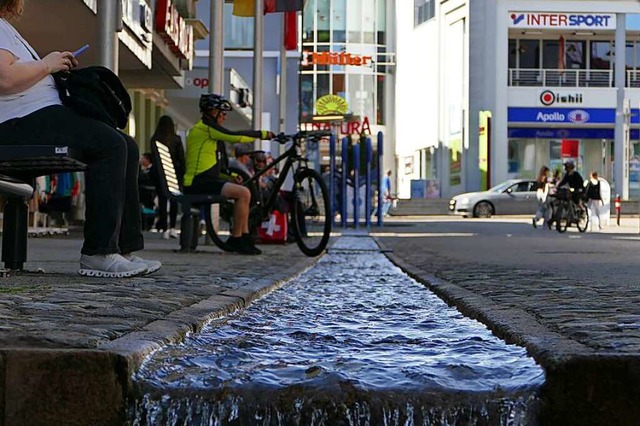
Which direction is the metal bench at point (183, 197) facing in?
to the viewer's right

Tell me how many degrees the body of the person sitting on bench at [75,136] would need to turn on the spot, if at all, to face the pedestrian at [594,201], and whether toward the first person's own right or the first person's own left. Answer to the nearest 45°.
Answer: approximately 45° to the first person's own left

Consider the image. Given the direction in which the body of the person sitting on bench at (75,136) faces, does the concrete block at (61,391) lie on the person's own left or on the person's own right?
on the person's own right

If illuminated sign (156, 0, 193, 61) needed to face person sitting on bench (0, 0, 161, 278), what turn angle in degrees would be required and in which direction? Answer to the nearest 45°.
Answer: approximately 45° to its right

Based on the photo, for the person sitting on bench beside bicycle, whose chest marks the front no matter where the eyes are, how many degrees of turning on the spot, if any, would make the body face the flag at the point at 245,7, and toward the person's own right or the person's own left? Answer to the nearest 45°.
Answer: approximately 90° to the person's own left

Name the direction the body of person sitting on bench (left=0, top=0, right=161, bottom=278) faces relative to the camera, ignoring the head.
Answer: to the viewer's right

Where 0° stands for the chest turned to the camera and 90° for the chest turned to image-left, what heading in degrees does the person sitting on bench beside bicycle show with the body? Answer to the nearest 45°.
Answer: approximately 270°

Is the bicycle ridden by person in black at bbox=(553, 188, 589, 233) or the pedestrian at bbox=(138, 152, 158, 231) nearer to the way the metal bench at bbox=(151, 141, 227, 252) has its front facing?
the bicycle ridden by person in black

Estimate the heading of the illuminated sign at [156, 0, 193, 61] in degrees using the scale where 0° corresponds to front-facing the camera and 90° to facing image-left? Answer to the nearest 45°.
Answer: approximately 315°
